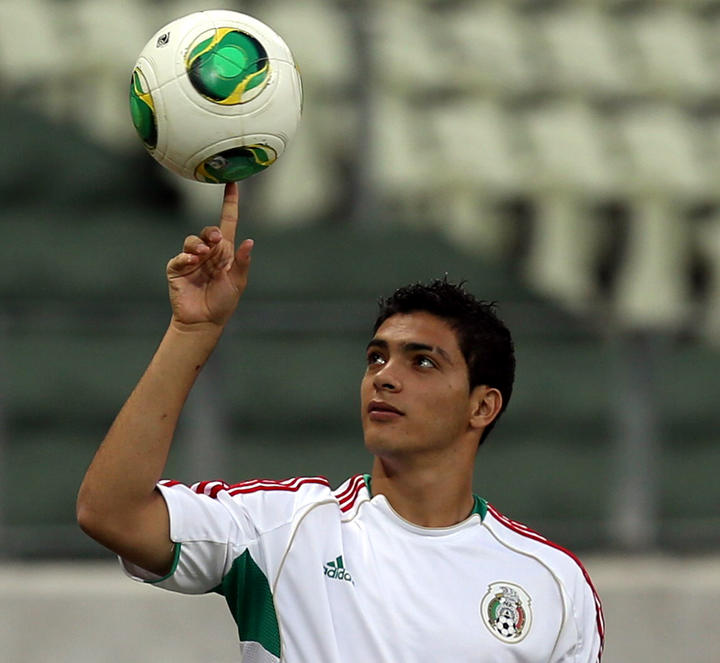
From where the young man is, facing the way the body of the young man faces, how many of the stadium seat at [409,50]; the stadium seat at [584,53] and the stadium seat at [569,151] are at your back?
3

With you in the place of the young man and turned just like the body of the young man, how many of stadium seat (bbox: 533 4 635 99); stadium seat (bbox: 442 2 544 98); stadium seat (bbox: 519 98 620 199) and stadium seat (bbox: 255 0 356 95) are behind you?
4

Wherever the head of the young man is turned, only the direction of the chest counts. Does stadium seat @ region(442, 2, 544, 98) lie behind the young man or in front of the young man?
behind

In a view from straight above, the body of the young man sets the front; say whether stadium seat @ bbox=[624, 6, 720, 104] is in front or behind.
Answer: behind

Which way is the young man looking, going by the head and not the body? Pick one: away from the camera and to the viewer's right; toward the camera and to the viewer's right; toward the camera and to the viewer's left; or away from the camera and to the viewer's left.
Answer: toward the camera and to the viewer's left

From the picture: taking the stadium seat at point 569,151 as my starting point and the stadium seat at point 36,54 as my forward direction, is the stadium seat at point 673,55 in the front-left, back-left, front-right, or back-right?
back-right

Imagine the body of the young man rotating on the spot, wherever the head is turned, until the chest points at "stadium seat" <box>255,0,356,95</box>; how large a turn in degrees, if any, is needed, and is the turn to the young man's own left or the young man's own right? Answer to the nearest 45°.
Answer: approximately 180°

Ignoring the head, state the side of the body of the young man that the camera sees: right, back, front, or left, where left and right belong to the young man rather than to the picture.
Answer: front

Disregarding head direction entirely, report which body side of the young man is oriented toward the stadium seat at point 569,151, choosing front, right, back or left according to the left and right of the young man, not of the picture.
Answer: back

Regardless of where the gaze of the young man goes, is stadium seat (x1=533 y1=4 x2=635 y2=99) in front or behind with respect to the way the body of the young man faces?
behind
